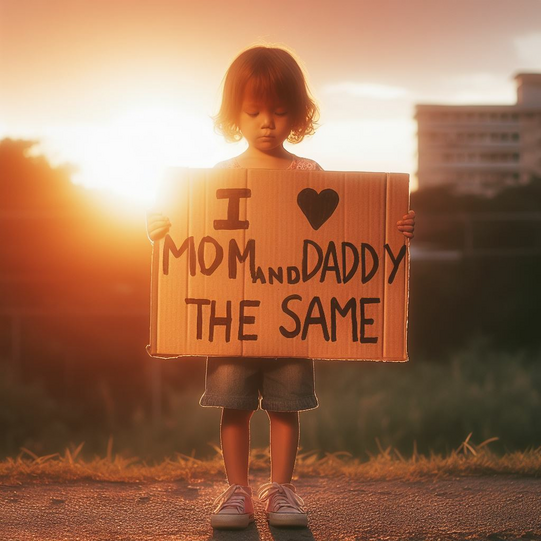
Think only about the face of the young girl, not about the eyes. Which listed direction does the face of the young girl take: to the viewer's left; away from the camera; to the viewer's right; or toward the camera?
toward the camera

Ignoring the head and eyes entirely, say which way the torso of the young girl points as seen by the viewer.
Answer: toward the camera
